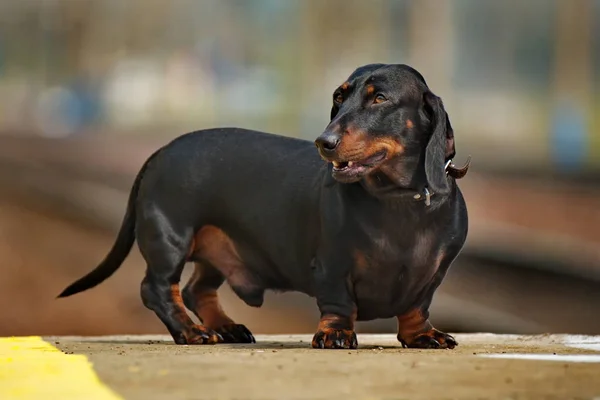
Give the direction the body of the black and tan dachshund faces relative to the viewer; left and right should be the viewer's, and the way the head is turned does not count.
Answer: facing the viewer and to the right of the viewer
